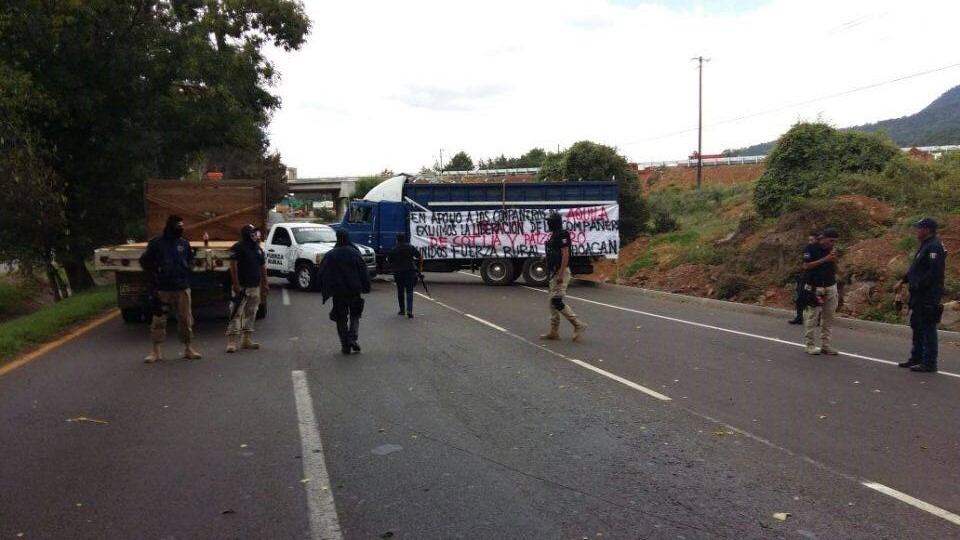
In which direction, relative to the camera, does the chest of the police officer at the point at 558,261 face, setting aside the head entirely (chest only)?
to the viewer's left

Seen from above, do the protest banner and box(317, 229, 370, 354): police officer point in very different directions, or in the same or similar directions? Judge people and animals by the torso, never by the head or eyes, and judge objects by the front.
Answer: very different directions

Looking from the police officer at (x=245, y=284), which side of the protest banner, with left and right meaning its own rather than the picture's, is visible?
front

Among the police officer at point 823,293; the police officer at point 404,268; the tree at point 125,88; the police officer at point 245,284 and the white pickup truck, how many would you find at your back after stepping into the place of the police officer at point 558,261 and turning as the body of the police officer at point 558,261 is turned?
1

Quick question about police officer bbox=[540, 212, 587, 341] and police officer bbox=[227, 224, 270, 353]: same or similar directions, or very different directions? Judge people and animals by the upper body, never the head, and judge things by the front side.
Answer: very different directions

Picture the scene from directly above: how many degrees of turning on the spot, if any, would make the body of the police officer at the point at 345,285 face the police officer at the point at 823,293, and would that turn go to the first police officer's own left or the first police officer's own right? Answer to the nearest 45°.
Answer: approximately 90° to the first police officer's own right

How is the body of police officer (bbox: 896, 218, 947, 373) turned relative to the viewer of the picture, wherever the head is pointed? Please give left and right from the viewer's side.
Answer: facing to the left of the viewer

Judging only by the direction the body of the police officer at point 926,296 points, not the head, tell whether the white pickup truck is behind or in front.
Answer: in front

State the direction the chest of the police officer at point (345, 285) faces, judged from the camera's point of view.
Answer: away from the camera

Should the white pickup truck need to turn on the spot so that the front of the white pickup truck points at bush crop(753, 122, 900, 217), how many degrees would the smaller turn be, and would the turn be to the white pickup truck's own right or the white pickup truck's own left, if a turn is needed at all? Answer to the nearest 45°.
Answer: approximately 45° to the white pickup truck's own left

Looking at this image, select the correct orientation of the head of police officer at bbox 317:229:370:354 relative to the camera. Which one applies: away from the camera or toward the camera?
away from the camera

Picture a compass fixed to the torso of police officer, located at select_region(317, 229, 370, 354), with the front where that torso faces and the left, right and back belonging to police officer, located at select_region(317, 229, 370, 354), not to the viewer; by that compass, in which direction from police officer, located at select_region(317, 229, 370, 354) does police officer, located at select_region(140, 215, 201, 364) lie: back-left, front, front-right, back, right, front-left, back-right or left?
left

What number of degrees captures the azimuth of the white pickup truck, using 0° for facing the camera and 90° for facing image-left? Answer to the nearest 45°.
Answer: approximately 315°

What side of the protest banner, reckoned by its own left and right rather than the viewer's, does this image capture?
front
